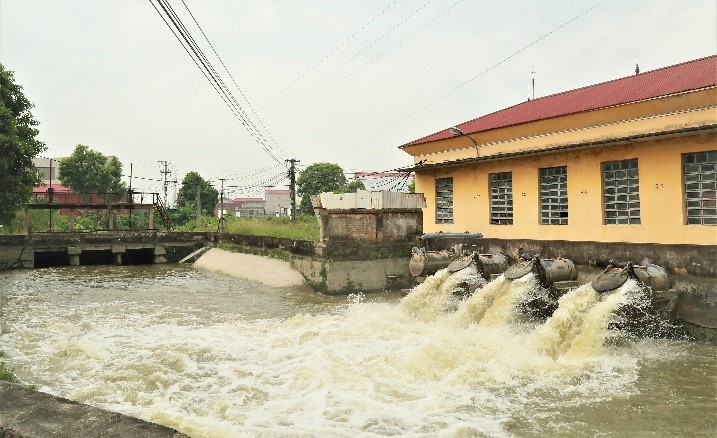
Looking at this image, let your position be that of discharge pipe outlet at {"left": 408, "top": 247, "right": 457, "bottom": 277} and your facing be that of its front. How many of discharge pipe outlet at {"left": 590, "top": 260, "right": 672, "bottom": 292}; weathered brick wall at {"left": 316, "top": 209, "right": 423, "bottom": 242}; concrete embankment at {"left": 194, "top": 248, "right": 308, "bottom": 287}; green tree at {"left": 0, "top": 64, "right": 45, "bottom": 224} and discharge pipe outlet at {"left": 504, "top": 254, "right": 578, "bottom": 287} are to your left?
2

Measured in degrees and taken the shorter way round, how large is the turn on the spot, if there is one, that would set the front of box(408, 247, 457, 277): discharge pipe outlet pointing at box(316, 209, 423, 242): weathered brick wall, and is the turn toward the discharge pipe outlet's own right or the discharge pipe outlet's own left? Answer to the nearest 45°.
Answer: approximately 90° to the discharge pipe outlet's own right

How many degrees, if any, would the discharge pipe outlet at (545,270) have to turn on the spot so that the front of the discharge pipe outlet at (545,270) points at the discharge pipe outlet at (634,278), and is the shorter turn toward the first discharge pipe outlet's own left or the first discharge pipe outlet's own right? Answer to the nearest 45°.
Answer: approximately 90° to the first discharge pipe outlet's own left

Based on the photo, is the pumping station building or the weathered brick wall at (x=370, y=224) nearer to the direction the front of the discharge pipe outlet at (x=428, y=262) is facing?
the weathered brick wall

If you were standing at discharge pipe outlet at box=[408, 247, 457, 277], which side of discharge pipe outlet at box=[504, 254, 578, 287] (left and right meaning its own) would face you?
right

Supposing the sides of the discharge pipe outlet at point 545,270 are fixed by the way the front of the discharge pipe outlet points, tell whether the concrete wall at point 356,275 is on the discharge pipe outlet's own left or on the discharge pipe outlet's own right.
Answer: on the discharge pipe outlet's own right

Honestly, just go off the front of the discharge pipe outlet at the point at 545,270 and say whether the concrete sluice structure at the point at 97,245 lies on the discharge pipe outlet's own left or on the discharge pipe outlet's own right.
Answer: on the discharge pipe outlet's own right

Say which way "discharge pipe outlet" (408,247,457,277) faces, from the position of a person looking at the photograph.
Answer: facing the viewer and to the left of the viewer

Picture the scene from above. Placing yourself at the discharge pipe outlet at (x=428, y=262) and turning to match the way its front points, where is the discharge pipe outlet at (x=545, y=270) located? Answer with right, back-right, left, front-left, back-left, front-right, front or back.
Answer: left

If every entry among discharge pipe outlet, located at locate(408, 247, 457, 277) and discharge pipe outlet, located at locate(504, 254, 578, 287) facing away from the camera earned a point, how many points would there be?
0
